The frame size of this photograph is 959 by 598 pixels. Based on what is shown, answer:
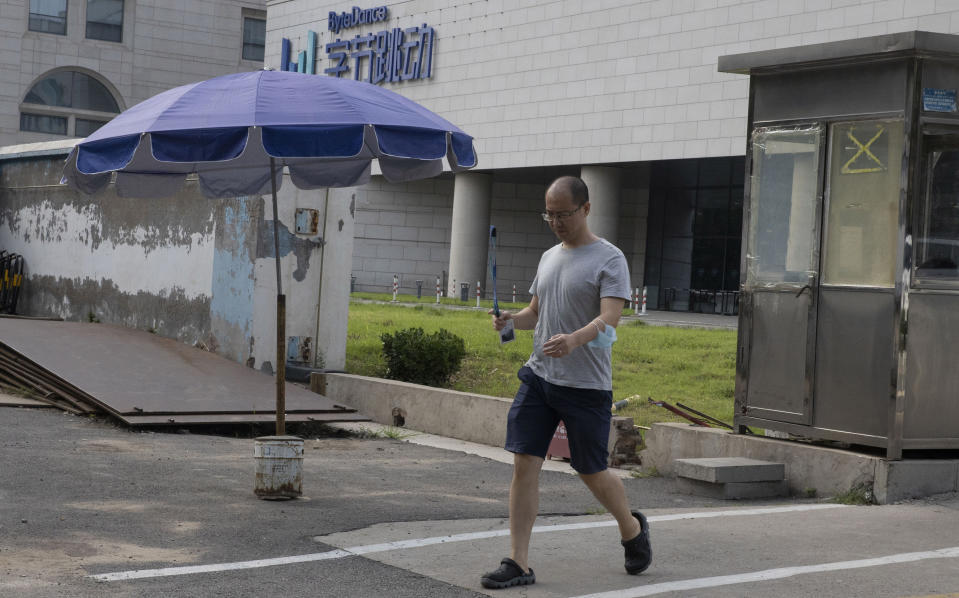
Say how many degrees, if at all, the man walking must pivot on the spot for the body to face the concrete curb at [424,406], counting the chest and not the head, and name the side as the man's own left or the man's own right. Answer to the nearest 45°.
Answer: approximately 135° to the man's own right

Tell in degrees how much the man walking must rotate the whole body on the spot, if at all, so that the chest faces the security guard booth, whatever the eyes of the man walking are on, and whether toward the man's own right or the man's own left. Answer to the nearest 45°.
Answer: approximately 180°

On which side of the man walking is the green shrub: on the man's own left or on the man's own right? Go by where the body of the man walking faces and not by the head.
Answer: on the man's own right

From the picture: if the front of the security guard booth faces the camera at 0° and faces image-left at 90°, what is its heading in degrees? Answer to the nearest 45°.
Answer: approximately 45°

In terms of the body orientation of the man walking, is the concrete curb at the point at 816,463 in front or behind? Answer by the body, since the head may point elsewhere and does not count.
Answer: behind

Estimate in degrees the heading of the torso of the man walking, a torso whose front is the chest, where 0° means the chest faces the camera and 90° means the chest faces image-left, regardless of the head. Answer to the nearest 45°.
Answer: approximately 45°

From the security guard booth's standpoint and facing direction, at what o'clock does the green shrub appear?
The green shrub is roughly at 3 o'clock from the security guard booth.

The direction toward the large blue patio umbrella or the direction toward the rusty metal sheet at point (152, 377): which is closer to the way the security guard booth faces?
the large blue patio umbrella

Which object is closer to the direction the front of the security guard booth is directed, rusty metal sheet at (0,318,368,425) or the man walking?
the man walking

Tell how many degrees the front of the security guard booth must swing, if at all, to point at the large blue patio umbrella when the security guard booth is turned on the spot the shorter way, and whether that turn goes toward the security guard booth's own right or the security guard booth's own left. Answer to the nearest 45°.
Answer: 0° — it already faces it
